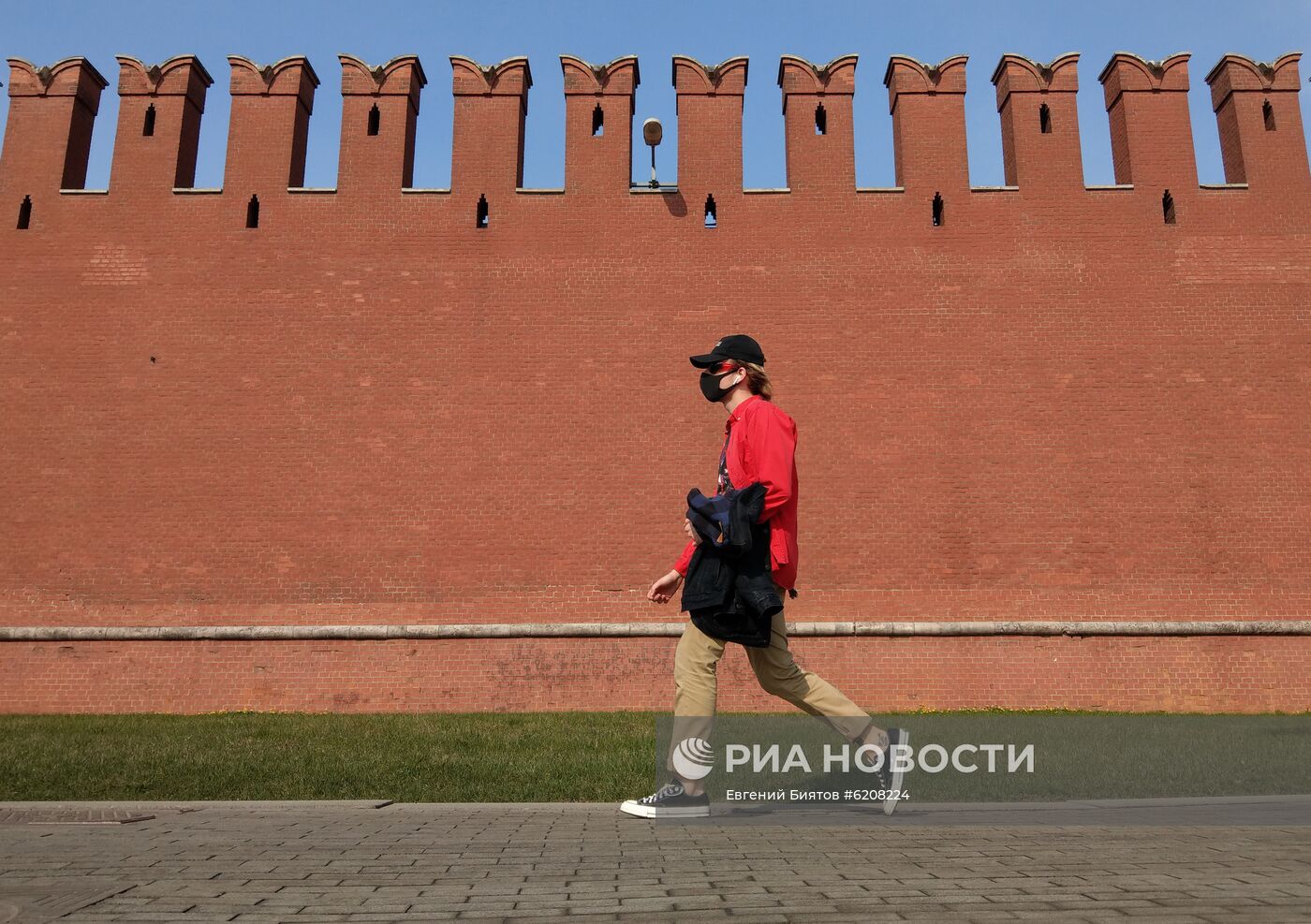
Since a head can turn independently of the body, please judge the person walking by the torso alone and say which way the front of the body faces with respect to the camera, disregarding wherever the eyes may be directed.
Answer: to the viewer's left

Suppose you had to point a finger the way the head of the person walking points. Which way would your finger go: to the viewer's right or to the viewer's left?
to the viewer's left
